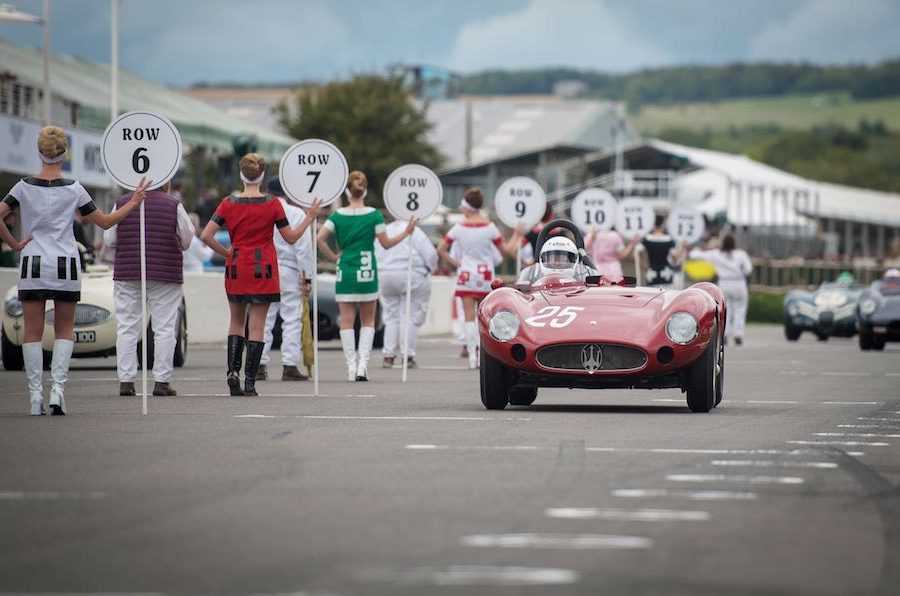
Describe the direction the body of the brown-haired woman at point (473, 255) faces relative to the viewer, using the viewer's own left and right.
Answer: facing away from the viewer

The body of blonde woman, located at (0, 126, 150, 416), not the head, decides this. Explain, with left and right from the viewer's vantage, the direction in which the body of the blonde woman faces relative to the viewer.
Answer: facing away from the viewer

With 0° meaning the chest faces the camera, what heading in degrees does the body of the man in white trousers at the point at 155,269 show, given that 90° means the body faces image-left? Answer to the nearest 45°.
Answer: approximately 180°

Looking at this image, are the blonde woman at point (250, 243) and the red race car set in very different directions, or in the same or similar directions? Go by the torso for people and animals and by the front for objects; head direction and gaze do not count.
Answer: very different directions

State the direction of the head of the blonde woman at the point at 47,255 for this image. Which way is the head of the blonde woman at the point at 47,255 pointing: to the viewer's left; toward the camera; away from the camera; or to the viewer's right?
away from the camera

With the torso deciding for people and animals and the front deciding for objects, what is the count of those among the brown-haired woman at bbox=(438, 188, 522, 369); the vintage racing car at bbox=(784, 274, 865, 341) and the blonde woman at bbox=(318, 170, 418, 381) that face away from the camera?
2

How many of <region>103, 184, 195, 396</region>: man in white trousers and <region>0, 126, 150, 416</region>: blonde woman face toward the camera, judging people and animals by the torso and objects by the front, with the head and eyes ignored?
0

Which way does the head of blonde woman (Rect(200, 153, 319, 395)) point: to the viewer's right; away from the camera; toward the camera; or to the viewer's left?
away from the camera

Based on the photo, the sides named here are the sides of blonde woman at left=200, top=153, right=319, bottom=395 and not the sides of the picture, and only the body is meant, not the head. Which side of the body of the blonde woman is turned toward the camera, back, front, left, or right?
back

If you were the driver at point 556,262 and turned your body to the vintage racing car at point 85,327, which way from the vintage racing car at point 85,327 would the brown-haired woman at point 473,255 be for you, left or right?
right

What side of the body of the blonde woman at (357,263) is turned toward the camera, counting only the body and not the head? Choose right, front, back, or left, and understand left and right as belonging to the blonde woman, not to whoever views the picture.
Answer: back

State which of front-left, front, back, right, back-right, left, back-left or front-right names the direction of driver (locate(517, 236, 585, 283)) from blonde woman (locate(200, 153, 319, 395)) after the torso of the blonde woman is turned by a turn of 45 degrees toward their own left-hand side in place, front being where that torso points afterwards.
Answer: back-right

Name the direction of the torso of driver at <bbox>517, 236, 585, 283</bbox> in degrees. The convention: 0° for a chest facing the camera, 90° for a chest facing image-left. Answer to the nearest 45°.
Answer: approximately 0°
